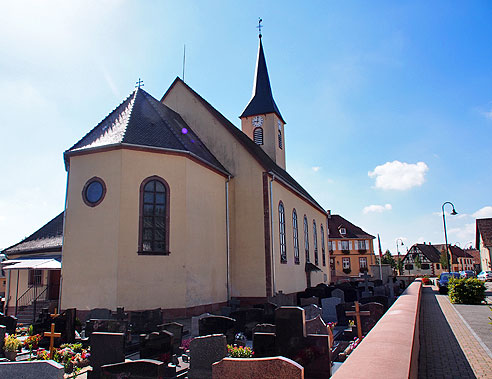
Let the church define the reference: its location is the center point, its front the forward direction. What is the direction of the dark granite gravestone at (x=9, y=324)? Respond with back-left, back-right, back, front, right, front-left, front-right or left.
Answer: back

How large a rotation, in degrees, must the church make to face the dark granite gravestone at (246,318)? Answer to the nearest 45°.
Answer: approximately 90° to its right

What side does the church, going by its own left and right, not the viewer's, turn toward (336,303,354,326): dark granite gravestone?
right

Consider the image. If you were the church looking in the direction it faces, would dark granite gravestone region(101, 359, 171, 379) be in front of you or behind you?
behind

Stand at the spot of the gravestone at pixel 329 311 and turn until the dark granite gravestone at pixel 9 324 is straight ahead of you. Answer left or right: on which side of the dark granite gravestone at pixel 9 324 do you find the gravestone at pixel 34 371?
left

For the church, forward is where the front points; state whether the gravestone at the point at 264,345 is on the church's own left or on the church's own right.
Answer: on the church's own right

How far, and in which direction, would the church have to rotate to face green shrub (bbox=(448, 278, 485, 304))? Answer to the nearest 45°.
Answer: approximately 45° to its right

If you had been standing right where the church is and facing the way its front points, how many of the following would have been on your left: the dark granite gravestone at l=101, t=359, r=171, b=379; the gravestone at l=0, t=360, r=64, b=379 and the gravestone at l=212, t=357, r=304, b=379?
0

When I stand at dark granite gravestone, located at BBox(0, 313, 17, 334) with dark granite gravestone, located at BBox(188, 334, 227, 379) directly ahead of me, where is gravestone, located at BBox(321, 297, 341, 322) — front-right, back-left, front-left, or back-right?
front-left

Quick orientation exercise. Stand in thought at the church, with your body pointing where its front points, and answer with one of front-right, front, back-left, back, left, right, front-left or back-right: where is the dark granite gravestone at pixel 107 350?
back-right

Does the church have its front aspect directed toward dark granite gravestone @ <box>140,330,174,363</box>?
no

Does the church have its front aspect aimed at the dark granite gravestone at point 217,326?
no

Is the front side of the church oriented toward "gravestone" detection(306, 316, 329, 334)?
no

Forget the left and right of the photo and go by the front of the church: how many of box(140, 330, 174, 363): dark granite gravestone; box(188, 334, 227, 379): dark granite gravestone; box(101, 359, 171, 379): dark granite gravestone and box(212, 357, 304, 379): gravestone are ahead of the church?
0

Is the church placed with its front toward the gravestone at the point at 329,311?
no

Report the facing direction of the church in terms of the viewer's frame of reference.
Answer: facing away from the viewer and to the right of the viewer

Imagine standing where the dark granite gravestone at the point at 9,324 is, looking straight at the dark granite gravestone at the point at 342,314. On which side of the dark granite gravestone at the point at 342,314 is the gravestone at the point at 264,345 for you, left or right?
right
